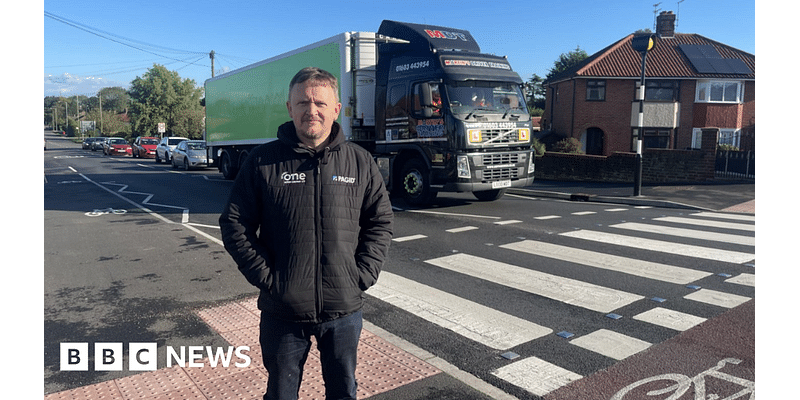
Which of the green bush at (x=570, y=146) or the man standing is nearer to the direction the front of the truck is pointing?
the man standing

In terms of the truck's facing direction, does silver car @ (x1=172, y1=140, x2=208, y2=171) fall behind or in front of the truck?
behind

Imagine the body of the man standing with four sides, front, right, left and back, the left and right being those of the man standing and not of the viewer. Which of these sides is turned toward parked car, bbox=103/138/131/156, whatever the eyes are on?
back

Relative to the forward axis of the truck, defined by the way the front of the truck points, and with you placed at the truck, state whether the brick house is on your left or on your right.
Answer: on your left

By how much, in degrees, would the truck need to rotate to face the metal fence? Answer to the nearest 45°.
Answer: approximately 90° to its left

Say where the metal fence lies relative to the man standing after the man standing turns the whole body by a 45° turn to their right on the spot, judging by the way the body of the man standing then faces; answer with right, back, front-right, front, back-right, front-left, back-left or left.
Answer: back

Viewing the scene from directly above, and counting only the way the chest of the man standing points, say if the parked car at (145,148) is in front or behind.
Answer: behind

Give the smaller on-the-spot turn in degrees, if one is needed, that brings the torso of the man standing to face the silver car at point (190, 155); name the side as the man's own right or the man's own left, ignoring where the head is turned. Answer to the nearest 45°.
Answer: approximately 180°

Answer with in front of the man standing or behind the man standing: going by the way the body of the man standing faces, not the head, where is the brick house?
behind

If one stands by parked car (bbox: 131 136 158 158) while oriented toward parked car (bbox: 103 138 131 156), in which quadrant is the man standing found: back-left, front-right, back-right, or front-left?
back-left

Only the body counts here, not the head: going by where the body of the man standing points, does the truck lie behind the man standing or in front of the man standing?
behind
